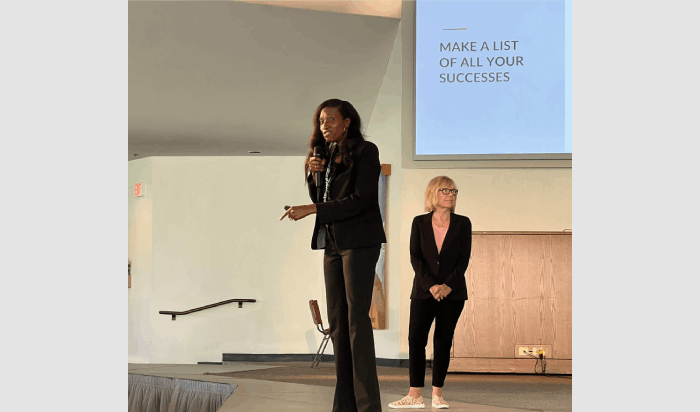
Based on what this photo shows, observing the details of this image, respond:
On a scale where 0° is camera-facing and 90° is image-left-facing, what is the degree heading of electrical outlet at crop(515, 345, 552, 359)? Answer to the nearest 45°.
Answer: approximately 0°

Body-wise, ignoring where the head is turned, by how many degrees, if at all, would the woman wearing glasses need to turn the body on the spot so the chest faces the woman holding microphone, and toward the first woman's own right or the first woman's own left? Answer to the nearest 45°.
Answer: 0° — they already face them

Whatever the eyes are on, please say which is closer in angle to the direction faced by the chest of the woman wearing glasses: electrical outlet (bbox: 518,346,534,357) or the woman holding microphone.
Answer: the woman holding microphone

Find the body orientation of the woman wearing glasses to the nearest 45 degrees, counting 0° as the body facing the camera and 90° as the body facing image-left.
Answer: approximately 0°

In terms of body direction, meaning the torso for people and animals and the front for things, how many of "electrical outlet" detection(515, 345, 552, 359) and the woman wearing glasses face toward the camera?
2

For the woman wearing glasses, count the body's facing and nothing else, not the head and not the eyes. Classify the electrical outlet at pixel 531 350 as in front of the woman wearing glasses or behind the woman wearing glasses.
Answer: behind

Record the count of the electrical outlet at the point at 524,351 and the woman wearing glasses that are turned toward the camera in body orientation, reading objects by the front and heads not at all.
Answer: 2
